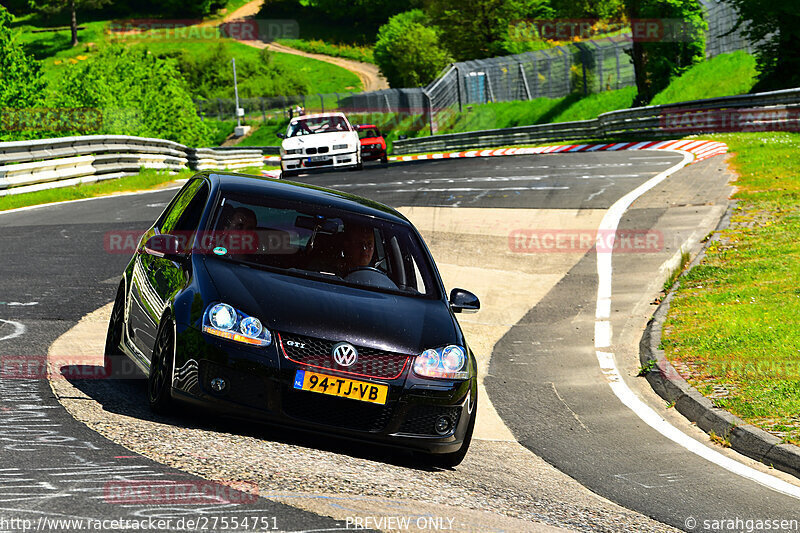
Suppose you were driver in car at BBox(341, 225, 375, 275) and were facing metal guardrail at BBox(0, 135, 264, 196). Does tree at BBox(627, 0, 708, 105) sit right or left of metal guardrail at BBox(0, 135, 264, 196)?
right

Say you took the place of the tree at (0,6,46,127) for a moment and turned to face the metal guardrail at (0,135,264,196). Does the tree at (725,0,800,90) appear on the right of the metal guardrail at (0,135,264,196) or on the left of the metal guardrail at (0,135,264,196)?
left

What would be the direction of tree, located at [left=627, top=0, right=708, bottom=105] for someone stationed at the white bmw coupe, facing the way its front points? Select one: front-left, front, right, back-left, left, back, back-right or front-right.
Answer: back-left

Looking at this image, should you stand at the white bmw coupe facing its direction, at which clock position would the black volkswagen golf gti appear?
The black volkswagen golf gti is roughly at 12 o'clock from the white bmw coupe.

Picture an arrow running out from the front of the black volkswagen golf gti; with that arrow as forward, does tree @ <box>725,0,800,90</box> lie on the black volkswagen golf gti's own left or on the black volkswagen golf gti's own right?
on the black volkswagen golf gti's own left

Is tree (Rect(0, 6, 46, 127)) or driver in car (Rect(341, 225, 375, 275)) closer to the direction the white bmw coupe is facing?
the driver in car

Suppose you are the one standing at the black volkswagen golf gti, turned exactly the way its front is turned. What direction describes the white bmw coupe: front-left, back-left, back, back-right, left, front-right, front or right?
back-left

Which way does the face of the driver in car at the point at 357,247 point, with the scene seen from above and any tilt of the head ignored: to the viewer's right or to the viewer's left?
to the viewer's right

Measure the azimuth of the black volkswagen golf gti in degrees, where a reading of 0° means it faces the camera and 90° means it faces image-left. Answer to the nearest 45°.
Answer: approximately 315°

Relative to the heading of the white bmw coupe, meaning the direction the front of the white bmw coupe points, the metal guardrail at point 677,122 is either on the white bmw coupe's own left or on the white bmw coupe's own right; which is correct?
on the white bmw coupe's own left

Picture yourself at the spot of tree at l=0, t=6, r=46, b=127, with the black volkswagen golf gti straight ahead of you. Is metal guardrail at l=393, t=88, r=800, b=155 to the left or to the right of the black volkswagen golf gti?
left

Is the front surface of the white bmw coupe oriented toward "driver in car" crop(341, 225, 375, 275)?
yes
